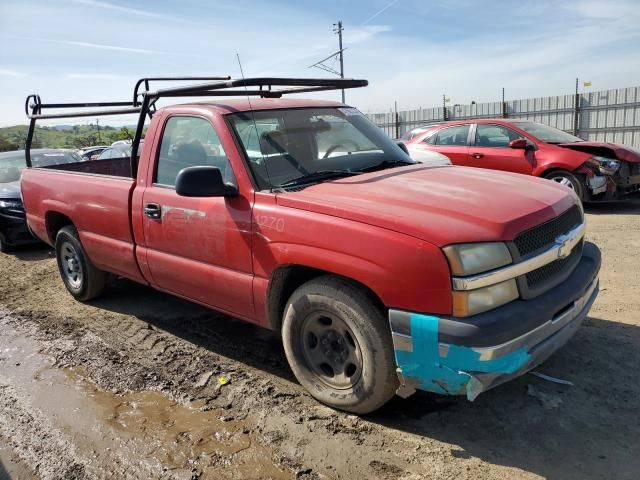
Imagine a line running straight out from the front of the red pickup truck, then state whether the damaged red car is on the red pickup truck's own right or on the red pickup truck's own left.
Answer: on the red pickup truck's own left

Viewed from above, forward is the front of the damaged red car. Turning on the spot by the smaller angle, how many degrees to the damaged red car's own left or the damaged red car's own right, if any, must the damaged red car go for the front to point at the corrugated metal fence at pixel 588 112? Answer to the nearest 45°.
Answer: approximately 135° to the damaged red car's own left

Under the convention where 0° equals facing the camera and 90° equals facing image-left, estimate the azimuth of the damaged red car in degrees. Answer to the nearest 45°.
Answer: approximately 315°

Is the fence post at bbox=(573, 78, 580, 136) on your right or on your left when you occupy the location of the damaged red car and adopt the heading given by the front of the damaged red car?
on your left

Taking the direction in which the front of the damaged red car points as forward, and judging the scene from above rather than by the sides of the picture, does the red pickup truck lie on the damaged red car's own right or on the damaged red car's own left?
on the damaged red car's own right

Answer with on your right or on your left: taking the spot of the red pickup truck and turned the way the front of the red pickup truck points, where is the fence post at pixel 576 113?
on your left

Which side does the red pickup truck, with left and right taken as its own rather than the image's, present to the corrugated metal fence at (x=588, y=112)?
left
